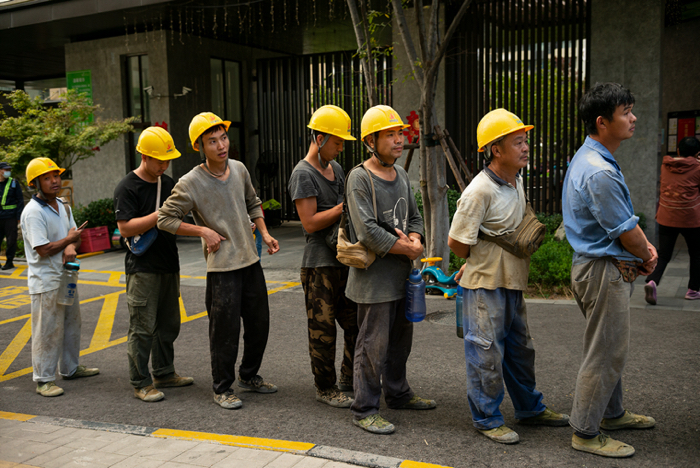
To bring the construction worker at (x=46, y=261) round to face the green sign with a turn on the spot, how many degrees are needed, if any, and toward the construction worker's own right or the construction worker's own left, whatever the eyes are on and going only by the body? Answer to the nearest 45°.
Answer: approximately 135° to the construction worker's own left

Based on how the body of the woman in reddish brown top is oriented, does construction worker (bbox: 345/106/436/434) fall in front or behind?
behind

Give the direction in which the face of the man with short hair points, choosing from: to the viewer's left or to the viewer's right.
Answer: to the viewer's right

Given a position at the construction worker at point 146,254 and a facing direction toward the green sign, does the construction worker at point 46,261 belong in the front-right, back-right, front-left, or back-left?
front-left

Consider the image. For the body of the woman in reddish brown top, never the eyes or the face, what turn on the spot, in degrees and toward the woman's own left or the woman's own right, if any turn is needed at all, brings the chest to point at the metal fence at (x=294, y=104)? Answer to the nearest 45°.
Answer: approximately 90° to the woman's own left

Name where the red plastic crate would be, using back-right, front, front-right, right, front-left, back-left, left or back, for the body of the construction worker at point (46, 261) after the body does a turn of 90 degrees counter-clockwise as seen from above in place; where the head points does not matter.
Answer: front-left

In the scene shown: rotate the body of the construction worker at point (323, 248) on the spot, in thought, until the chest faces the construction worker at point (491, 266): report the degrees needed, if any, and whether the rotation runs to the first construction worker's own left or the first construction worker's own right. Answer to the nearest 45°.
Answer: approximately 45° to the first construction worker's own right

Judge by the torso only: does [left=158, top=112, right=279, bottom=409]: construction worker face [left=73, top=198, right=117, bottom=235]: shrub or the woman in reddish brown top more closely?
the woman in reddish brown top

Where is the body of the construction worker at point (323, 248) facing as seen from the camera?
to the viewer's right
